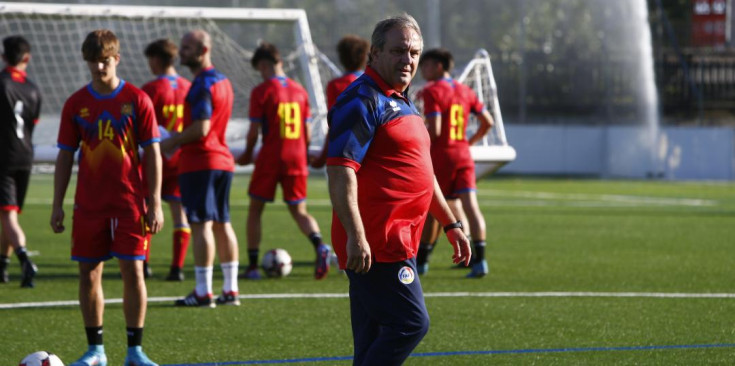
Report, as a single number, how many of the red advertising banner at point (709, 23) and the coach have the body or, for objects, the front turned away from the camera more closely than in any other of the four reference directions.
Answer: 0

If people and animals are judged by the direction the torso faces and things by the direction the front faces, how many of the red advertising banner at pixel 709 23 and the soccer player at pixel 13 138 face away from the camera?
1

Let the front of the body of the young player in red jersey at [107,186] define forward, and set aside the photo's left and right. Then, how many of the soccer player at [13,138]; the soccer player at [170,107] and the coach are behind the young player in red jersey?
2

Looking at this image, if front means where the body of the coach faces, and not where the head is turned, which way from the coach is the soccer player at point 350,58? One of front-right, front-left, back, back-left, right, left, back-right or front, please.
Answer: back-left

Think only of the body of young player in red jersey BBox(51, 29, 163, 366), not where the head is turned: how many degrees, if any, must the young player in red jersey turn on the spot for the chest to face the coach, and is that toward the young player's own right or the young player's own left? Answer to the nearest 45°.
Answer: approximately 45° to the young player's own left

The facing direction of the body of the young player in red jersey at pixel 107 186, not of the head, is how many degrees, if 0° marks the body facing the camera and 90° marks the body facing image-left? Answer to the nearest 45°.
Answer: approximately 0°

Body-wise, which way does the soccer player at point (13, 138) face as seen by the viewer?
away from the camera
